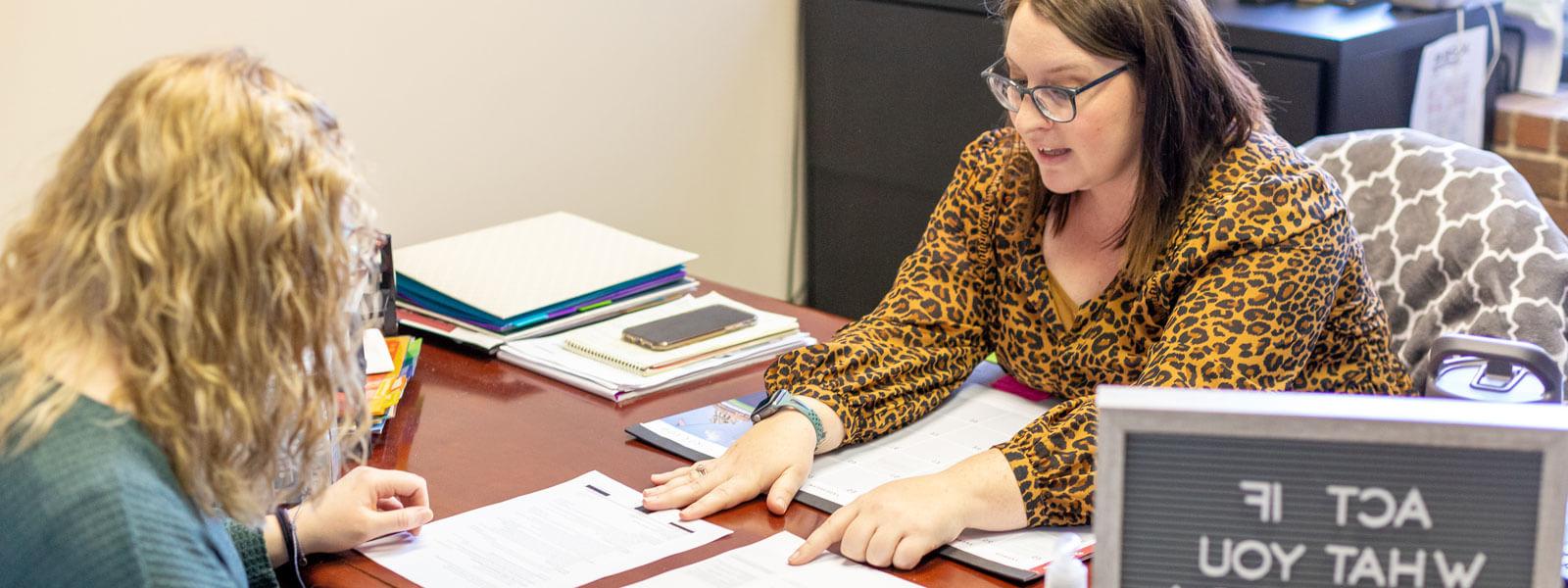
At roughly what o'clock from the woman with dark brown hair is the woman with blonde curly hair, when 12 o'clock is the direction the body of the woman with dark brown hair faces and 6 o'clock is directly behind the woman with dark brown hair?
The woman with blonde curly hair is roughly at 12 o'clock from the woman with dark brown hair.

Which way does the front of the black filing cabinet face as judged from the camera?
facing the viewer and to the left of the viewer

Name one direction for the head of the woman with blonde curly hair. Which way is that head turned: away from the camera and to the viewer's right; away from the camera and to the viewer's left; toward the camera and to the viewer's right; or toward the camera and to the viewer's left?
away from the camera and to the viewer's right

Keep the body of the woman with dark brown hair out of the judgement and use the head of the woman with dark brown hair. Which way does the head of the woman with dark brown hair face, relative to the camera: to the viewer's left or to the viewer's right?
to the viewer's left

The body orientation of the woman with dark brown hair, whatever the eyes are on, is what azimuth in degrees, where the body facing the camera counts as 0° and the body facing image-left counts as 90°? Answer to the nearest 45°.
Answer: approximately 45°

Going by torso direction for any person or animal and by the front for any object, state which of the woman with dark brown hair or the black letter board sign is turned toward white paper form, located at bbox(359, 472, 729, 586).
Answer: the woman with dark brown hair

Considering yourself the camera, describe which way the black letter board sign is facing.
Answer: facing the viewer

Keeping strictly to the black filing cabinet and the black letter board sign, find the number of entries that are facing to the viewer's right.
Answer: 0

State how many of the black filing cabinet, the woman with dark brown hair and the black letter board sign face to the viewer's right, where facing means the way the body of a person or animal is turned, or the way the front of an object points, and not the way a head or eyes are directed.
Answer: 0

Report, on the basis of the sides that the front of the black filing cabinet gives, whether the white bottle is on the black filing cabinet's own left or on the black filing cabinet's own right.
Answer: on the black filing cabinet's own left
